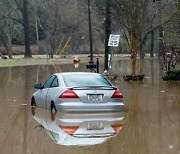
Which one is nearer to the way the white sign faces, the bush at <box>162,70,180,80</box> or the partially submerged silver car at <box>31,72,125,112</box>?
the partially submerged silver car

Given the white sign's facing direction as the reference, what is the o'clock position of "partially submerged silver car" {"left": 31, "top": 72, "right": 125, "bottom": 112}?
The partially submerged silver car is roughly at 12 o'clock from the white sign.

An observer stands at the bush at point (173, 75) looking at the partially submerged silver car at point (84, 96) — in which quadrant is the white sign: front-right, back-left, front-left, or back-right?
back-right

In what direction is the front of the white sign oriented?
toward the camera

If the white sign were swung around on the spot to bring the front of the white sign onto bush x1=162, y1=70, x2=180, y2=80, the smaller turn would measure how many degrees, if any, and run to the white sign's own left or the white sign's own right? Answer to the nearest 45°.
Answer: approximately 90° to the white sign's own left
